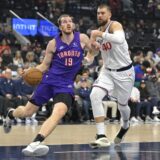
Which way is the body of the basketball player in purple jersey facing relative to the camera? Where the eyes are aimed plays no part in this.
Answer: toward the camera

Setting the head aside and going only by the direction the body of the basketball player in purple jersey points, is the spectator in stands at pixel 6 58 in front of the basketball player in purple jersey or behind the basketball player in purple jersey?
behind

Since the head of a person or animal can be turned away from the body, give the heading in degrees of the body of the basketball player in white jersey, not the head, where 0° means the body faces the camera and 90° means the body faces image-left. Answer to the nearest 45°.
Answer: approximately 45°

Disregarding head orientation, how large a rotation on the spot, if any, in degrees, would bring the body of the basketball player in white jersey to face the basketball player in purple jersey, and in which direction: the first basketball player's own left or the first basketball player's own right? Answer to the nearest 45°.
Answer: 0° — they already face them

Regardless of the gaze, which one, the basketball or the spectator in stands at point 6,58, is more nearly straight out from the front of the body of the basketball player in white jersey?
the basketball

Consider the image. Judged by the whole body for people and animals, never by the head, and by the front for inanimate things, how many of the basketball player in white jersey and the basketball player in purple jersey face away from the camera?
0

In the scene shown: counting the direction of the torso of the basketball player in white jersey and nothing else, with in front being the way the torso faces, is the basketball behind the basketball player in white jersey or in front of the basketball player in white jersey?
in front

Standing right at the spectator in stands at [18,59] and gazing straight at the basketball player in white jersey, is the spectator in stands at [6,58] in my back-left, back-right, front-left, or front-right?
back-right

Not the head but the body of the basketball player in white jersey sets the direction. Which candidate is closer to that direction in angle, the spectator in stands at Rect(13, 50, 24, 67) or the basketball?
the basketball
